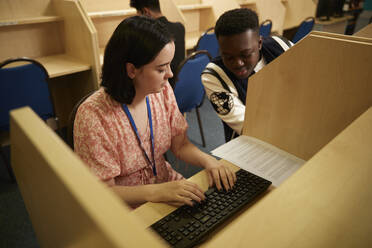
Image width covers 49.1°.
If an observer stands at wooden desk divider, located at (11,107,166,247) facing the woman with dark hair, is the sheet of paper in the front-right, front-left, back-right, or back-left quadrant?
front-right

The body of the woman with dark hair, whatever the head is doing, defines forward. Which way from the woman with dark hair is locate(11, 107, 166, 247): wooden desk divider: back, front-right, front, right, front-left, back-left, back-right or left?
front-right

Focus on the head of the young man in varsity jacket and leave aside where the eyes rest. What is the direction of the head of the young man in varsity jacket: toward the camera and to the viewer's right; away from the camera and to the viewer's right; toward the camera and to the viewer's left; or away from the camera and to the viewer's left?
toward the camera and to the viewer's left

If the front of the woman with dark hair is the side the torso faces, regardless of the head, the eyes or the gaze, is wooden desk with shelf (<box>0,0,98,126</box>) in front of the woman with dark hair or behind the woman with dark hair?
behind

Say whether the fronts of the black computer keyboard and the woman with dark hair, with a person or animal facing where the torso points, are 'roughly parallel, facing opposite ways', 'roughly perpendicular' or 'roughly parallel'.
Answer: roughly parallel, facing opposite ways

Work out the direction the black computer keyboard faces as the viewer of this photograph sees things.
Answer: facing away from the viewer and to the left of the viewer

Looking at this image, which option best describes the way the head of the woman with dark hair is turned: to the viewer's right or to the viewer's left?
to the viewer's right

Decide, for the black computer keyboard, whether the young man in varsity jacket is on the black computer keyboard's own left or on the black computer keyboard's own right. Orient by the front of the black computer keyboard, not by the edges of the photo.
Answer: on the black computer keyboard's own right

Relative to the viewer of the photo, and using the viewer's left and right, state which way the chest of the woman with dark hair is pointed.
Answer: facing the viewer and to the right of the viewer
